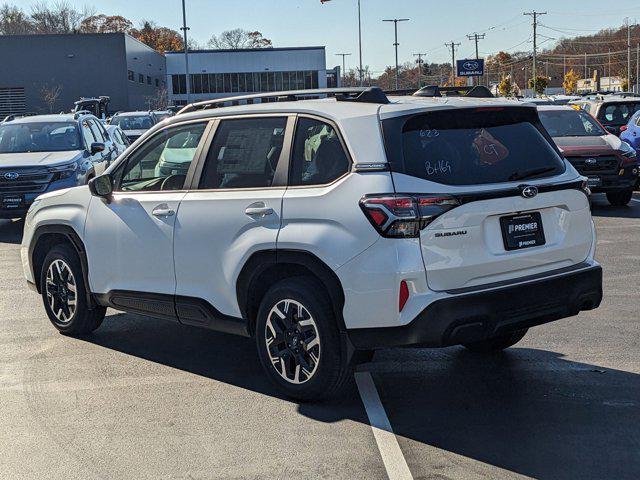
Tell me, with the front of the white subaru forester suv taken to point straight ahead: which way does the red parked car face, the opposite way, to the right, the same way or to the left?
the opposite way

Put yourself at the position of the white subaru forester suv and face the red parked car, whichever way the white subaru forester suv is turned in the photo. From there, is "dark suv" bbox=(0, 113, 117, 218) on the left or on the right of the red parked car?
left

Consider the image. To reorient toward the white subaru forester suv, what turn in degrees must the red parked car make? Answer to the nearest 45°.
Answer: approximately 45° to its right

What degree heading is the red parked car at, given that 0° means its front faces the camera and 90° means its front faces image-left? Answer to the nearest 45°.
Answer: approximately 315°

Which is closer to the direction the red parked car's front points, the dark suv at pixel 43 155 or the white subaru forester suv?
the white subaru forester suv

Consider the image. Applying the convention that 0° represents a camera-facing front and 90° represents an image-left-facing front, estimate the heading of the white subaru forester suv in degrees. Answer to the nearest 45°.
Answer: approximately 135°

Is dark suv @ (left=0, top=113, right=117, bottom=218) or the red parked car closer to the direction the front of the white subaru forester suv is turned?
the dark suv

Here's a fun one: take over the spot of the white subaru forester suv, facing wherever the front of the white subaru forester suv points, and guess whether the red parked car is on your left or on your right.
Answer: on your right
